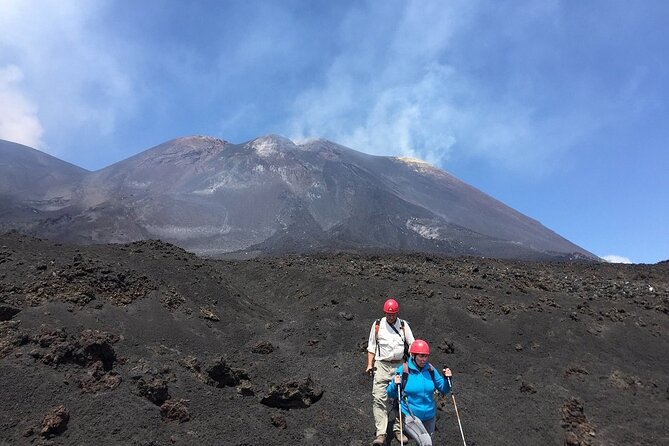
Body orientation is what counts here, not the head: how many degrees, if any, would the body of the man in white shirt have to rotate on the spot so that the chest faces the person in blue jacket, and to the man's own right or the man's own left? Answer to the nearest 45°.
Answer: approximately 45° to the man's own left

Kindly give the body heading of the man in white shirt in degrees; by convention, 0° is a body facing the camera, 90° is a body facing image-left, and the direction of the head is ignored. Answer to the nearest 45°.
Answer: approximately 0°
